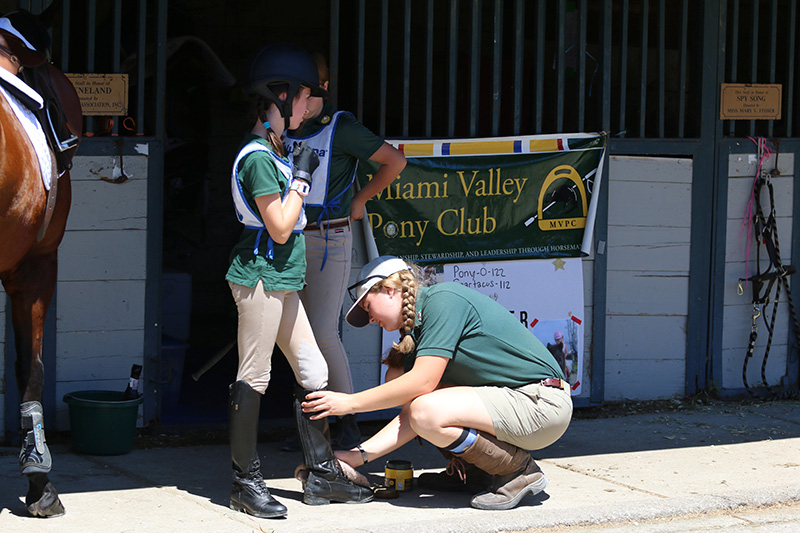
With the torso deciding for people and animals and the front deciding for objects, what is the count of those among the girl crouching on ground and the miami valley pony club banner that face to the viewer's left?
1

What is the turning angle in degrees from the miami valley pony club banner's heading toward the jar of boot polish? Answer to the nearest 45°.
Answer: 0° — it already faces it

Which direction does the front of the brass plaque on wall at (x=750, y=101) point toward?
toward the camera

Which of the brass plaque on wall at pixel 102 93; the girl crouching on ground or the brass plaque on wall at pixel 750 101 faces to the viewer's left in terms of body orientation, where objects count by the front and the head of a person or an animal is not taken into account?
the girl crouching on ground

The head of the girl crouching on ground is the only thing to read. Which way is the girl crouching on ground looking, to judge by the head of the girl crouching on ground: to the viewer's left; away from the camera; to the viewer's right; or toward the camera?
to the viewer's left

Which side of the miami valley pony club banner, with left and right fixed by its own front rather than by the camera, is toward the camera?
front

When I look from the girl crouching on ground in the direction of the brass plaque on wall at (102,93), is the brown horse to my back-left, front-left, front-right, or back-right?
front-left

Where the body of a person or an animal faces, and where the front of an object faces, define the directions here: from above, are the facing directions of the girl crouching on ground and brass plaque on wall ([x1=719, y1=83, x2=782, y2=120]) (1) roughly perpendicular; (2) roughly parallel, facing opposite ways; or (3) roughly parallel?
roughly perpendicular

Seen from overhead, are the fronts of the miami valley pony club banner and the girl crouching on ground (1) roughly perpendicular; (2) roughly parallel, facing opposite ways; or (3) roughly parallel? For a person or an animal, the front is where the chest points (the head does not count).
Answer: roughly perpendicular

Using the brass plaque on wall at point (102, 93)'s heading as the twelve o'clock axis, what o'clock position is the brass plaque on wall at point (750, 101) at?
the brass plaque on wall at point (750, 101) is roughly at 9 o'clock from the brass plaque on wall at point (102, 93).

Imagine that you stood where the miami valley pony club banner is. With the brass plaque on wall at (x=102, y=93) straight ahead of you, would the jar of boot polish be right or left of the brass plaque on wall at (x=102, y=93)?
left

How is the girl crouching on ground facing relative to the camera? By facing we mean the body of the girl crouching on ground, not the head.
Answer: to the viewer's left

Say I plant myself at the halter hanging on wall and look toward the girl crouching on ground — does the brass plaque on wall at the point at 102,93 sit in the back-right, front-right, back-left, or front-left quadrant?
front-right

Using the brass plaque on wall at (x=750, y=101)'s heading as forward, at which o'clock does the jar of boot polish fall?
The jar of boot polish is roughly at 1 o'clock from the brass plaque on wall.

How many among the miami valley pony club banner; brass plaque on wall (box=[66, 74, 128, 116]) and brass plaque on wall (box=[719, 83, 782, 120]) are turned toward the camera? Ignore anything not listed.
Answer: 3

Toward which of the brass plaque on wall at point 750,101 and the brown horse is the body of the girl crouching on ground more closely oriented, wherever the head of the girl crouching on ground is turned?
the brown horse

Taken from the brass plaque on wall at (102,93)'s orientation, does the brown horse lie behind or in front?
in front

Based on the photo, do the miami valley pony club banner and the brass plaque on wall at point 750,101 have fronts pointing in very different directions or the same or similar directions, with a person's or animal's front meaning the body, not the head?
same or similar directions

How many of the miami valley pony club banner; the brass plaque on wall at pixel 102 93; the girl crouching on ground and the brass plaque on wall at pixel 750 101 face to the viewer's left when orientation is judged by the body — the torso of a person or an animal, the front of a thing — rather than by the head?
1
